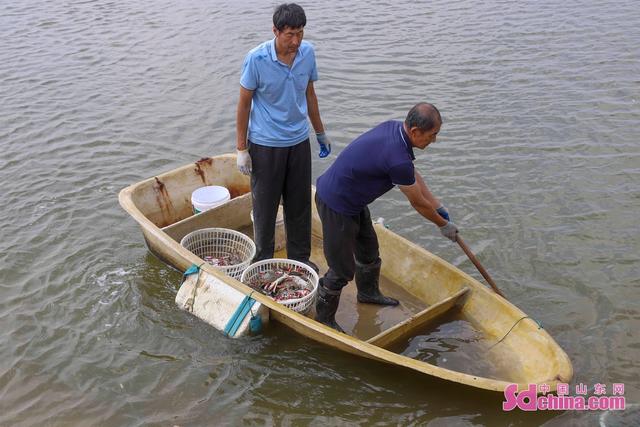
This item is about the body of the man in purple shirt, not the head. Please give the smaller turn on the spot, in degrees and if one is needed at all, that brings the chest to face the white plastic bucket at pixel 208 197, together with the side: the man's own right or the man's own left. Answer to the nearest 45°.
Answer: approximately 135° to the man's own left

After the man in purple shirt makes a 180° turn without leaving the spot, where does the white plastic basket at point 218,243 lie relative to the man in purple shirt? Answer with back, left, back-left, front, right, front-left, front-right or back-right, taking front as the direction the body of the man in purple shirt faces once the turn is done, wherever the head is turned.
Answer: front-right

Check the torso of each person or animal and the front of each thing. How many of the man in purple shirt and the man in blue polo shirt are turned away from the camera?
0

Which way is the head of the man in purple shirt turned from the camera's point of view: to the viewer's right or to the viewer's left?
to the viewer's right

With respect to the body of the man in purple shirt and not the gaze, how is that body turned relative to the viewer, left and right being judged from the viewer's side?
facing to the right of the viewer

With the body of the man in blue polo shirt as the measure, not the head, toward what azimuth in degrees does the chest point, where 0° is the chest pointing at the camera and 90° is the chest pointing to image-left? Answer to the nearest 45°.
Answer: approximately 315°
